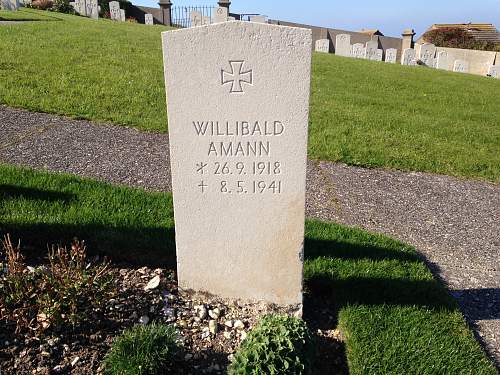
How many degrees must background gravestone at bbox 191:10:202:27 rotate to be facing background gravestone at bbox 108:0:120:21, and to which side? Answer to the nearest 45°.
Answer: approximately 90° to its right

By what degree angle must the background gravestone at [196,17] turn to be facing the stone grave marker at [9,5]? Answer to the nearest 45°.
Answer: approximately 45° to its right

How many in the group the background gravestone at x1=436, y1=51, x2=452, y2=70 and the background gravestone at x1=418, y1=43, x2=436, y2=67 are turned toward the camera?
2

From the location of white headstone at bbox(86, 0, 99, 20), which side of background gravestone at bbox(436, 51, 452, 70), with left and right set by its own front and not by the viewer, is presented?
right

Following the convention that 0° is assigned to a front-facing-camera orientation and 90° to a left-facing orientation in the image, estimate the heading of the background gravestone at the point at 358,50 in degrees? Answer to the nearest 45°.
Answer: approximately 0°
